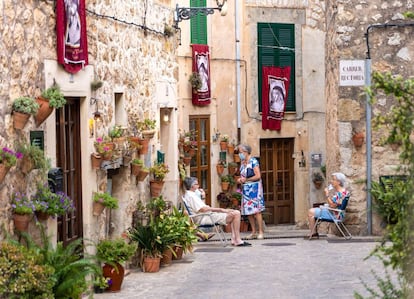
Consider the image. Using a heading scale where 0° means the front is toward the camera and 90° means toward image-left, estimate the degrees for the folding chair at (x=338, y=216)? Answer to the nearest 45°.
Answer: approximately 90°

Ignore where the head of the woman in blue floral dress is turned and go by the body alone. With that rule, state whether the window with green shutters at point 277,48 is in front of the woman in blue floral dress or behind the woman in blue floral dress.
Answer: behind

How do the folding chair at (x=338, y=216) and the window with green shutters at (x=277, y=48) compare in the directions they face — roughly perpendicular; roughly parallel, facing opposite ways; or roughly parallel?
roughly perpendicular

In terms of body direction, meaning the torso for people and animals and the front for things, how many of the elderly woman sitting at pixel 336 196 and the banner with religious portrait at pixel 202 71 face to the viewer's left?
1

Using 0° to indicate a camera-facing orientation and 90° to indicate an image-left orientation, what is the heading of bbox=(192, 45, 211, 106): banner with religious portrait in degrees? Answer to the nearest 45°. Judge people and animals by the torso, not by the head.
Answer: approximately 0°

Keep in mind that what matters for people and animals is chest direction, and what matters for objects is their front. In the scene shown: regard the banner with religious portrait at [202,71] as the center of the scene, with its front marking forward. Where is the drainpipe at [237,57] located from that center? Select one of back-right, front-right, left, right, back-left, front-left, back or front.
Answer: back-left

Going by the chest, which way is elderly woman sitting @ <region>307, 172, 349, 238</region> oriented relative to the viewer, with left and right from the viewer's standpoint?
facing to the left of the viewer

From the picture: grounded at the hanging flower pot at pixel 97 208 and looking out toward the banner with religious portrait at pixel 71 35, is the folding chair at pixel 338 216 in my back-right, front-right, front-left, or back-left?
back-left
